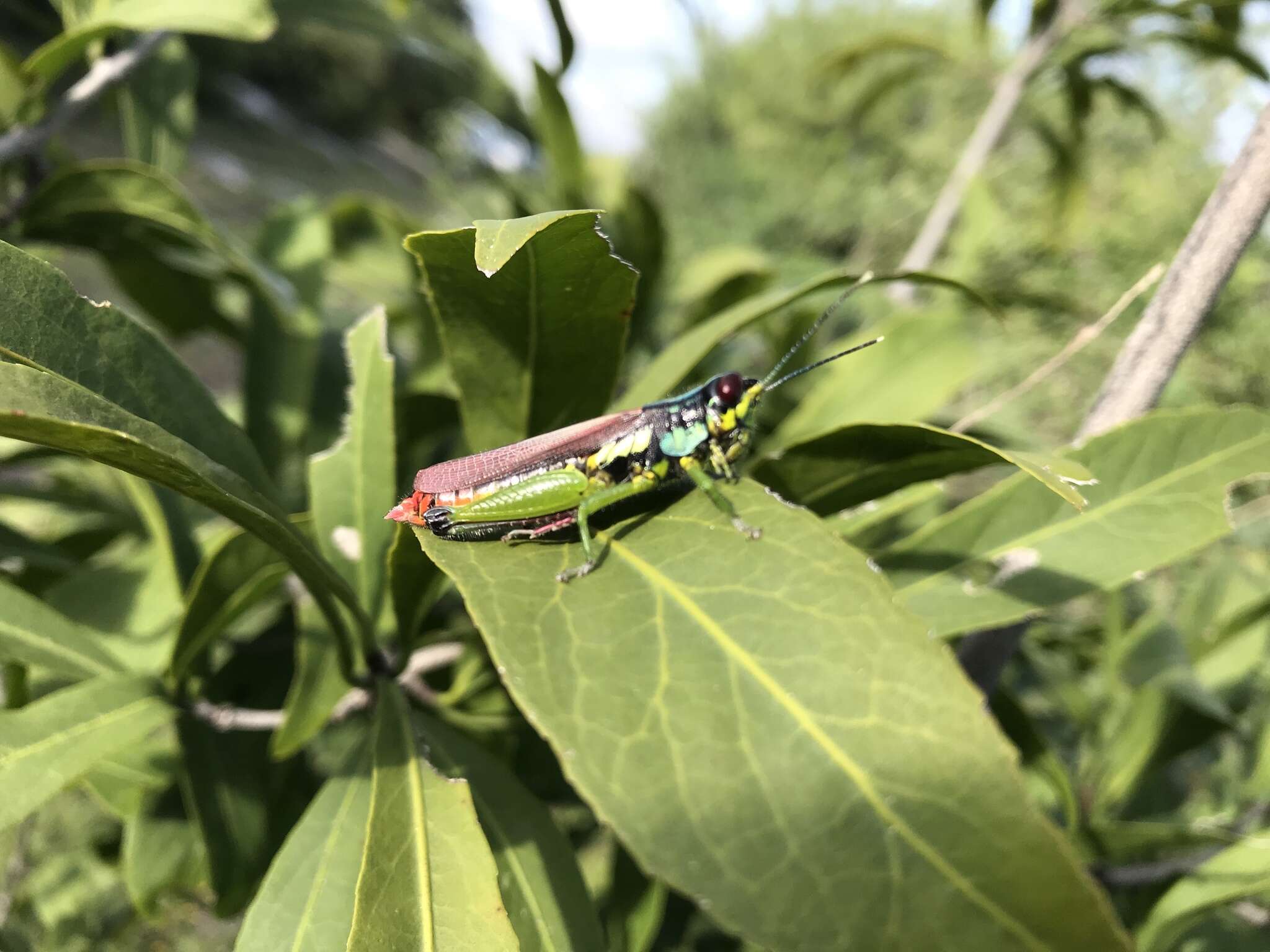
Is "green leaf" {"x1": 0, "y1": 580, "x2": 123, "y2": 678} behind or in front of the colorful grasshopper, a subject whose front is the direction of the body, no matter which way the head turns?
behind

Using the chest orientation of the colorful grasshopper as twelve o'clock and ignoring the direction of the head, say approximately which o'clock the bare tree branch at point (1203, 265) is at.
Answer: The bare tree branch is roughly at 12 o'clock from the colorful grasshopper.

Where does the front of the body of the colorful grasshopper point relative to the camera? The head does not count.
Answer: to the viewer's right
